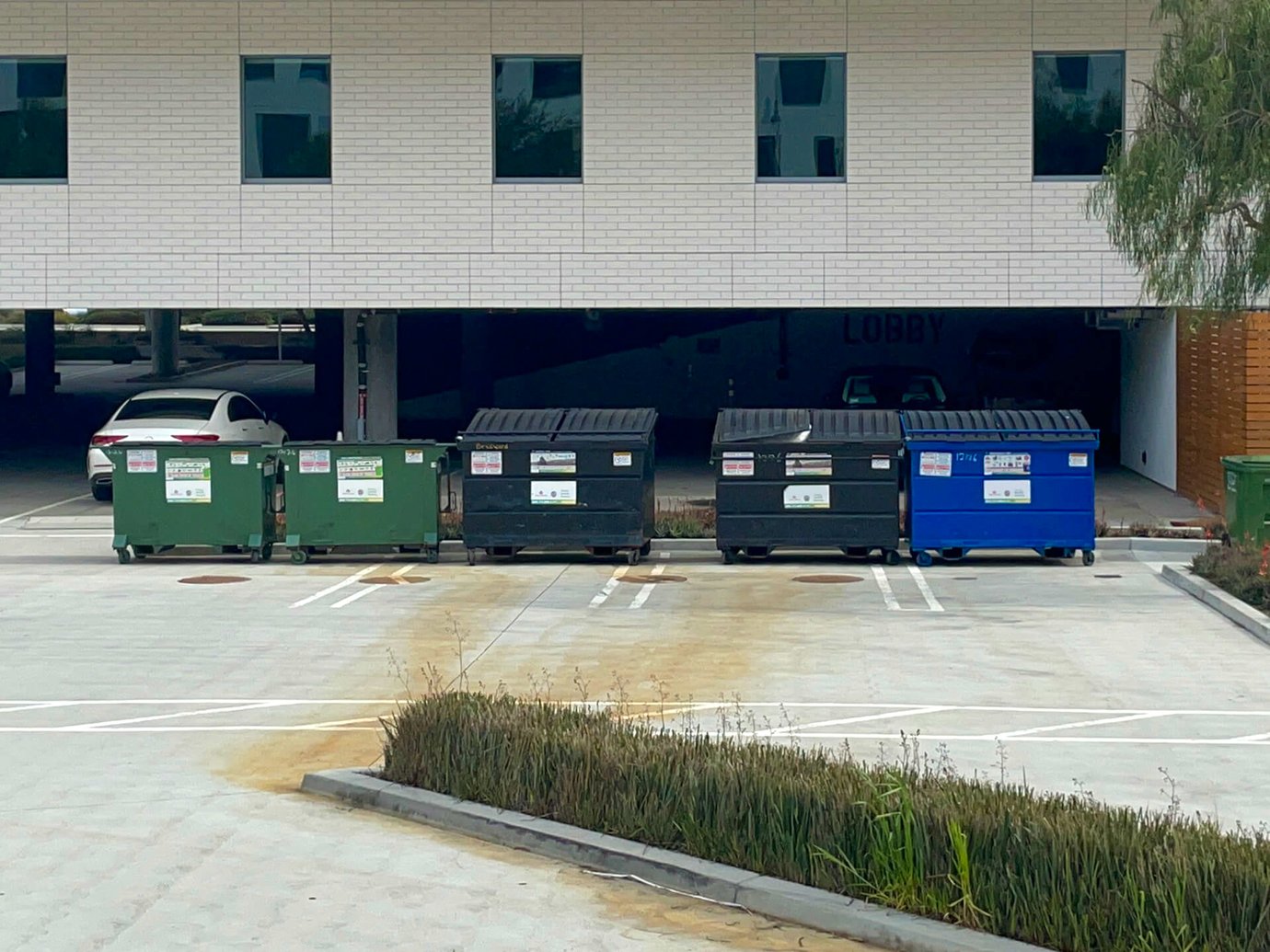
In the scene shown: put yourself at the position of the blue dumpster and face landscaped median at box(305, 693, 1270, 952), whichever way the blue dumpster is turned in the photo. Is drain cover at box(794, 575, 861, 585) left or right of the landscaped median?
right

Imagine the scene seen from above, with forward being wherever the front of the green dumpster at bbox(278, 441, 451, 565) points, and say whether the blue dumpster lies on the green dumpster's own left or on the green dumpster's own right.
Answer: on the green dumpster's own left

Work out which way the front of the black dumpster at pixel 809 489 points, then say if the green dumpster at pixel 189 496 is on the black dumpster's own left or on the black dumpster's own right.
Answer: on the black dumpster's own right

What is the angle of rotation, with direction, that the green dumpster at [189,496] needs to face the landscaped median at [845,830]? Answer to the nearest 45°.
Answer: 0° — it already faces it

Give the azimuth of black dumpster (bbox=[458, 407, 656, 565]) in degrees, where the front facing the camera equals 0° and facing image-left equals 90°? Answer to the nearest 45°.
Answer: approximately 0°

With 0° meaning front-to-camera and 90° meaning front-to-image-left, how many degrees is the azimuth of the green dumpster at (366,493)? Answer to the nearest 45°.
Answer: approximately 0°

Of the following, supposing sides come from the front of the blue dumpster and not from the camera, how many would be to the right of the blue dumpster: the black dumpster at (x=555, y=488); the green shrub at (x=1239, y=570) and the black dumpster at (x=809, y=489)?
2

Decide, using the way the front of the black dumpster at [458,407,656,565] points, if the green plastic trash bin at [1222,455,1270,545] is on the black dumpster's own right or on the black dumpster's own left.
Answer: on the black dumpster's own left

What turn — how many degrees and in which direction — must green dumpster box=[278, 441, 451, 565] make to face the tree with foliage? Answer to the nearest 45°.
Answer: approximately 45° to its left

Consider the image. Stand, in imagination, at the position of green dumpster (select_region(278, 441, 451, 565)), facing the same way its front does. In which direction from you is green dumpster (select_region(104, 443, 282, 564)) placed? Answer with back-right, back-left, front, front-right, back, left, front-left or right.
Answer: right

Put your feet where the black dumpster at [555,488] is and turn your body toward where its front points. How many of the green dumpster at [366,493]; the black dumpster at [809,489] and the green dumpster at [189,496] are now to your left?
1

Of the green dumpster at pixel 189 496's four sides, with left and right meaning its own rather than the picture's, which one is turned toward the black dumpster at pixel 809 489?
left
